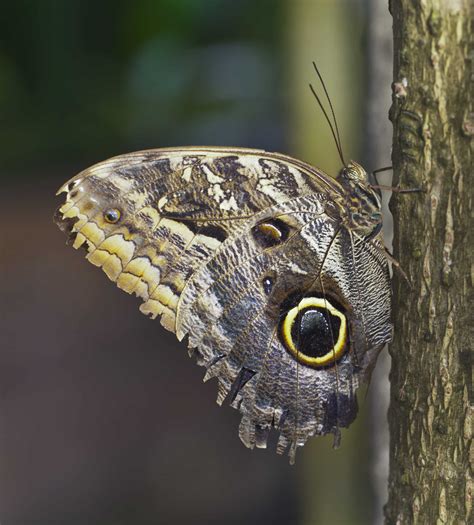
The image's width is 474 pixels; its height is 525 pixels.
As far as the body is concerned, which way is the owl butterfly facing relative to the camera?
to the viewer's right
